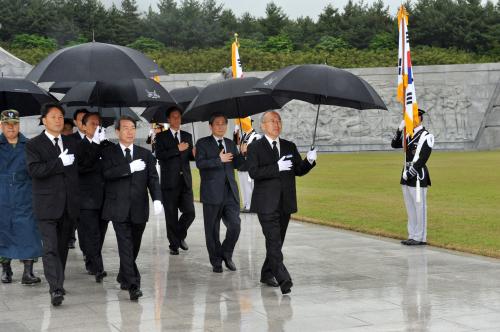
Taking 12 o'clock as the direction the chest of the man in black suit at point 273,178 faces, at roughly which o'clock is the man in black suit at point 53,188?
the man in black suit at point 53,188 is roughly at 4 o'clock from the man in black suit at point 273,178.

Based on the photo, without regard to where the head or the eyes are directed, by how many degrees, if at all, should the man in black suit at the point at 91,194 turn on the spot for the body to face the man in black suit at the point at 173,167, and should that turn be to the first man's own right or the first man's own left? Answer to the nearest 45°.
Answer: approximately 90° to the first man's own left

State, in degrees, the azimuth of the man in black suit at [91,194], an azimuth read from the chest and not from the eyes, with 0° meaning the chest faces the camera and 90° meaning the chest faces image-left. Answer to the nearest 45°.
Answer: approximately 315°

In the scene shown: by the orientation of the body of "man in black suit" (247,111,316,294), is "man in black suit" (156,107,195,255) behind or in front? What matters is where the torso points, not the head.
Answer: behind

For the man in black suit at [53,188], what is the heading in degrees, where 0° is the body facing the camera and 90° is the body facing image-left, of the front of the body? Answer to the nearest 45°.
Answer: approximately 315°

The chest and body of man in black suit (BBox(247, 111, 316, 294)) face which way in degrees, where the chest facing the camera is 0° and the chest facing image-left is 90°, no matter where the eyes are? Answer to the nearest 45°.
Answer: approximately 315°
